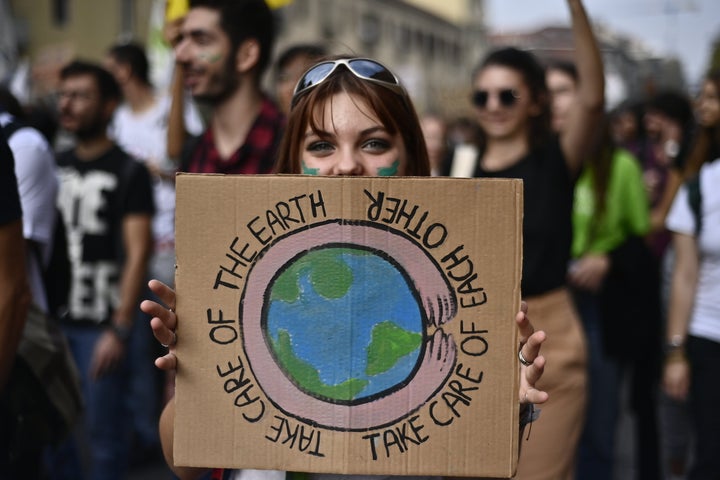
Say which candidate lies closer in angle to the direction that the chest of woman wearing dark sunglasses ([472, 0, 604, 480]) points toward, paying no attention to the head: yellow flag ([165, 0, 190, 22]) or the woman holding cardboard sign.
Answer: the woman holding cardboard sign

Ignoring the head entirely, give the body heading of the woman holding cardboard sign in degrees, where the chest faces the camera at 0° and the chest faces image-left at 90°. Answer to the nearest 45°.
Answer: approximately 0°

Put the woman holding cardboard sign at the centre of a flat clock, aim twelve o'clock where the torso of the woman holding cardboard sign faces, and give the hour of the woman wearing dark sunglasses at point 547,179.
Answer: The woman wearing dark sunglasses is roughly at 7 o'clock from the woman holding cardboard sign.

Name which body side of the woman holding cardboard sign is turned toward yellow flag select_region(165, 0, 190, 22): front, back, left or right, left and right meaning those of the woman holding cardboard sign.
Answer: back

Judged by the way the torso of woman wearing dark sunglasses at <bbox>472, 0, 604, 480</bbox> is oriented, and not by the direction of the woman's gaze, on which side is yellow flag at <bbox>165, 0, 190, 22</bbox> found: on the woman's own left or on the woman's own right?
on the woman's own right

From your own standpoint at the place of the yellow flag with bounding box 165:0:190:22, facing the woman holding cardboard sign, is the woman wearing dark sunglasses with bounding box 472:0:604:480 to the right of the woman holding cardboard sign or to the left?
left
